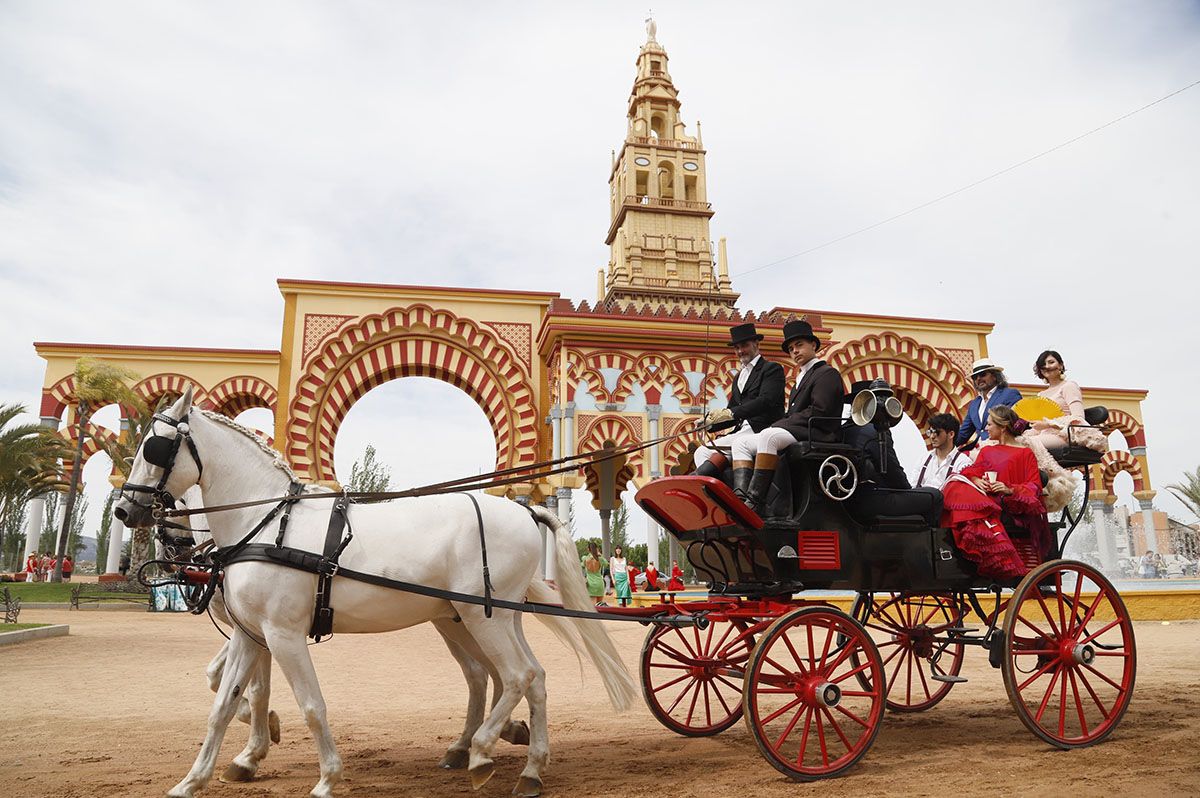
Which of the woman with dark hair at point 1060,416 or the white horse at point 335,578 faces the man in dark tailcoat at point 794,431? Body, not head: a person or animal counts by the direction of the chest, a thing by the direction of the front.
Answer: the woman with dark hair

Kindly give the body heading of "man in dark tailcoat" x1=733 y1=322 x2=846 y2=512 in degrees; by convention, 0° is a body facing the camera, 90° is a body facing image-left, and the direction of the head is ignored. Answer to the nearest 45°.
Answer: approximately 45°

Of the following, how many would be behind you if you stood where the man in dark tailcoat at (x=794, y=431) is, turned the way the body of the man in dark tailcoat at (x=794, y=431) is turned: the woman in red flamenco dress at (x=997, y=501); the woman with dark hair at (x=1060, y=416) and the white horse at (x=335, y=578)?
2

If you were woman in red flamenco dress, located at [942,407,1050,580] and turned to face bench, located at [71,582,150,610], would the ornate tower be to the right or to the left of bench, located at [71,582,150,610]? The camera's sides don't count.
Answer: right

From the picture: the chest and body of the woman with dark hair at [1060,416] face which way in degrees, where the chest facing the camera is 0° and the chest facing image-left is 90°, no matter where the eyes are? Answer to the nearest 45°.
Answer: approximately 45°

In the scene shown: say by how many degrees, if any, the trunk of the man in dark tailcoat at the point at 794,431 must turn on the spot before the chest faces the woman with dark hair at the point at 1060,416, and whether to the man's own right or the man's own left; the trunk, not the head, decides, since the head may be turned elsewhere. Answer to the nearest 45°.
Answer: approximately 180°

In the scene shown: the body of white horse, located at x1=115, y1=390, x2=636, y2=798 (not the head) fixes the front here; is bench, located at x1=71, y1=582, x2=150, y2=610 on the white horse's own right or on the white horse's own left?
on the white horse's own right

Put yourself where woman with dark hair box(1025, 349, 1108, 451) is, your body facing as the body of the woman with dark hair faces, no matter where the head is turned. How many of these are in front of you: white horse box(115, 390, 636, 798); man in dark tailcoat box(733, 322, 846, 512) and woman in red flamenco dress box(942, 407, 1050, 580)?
3

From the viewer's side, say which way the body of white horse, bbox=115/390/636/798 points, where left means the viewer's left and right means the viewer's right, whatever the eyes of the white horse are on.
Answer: facing to the left of the viewer

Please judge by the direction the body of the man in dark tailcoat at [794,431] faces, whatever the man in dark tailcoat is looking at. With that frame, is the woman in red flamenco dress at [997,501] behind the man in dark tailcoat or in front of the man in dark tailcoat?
behind

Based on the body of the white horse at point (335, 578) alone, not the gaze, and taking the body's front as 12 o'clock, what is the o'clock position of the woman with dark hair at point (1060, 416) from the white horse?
The woman with dark hair is roughly at 6 o'clock from the white horse.
